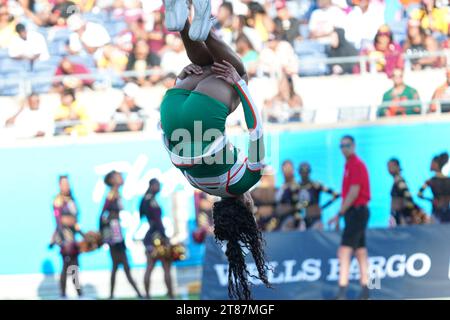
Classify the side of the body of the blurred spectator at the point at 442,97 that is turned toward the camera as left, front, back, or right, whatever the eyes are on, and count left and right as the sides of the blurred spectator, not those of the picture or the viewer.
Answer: front

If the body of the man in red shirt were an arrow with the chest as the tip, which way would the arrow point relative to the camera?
to the viewer's left

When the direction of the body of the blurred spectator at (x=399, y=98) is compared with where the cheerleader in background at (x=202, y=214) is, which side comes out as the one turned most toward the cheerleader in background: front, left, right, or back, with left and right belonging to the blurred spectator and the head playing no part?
front

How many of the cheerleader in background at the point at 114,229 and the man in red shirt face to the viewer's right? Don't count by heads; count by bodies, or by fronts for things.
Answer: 1

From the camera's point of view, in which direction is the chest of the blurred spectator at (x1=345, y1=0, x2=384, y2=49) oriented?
toward the camera

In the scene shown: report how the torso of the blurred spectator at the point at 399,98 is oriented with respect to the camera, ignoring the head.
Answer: toward the camera

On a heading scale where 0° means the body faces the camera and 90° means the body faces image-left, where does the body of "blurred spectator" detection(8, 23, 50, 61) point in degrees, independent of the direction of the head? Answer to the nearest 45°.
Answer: approximately 0°

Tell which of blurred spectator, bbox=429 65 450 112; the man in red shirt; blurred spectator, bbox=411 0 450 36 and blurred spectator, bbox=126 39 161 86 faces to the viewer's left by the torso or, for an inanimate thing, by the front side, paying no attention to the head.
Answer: the man in red shirt

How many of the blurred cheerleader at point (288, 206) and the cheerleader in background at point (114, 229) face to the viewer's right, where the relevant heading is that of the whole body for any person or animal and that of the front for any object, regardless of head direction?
1

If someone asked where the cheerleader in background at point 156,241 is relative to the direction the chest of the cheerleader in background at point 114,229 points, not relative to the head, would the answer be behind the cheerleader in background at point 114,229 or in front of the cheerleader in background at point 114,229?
in front

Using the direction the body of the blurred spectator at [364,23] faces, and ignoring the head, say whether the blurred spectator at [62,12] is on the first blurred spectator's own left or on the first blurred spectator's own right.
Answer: on the first blurred spectator's own right
